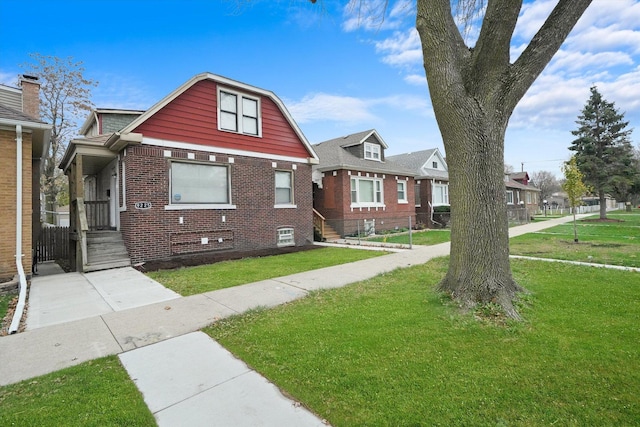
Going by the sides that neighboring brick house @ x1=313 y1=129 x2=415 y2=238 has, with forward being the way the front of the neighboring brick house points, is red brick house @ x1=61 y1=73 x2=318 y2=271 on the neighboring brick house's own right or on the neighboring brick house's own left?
on the neighboring brick house's own right

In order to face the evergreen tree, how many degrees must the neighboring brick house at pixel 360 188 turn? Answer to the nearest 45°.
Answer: approximately 90° to its left

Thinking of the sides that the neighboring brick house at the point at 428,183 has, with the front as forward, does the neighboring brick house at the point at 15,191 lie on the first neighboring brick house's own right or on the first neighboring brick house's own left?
on the first neighboring brick house's own right

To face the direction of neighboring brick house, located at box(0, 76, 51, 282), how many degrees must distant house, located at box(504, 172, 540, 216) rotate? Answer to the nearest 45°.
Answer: approximately 45° to its right

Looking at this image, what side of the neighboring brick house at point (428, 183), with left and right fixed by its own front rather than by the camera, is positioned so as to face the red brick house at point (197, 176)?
right

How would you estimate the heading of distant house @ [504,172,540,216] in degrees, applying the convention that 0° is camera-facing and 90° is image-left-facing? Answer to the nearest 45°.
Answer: approximately 315°

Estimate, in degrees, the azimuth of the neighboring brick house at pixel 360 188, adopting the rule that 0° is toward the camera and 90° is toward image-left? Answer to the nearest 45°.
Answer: approximately 315°
